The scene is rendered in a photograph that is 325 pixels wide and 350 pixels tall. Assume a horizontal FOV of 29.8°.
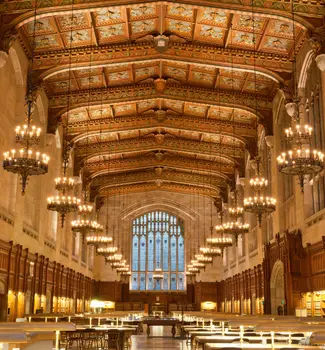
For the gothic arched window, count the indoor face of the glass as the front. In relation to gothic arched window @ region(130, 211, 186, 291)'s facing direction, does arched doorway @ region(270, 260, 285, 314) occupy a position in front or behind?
in front

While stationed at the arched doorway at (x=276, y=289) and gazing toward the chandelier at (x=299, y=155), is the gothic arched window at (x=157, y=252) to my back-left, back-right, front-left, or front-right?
back-right

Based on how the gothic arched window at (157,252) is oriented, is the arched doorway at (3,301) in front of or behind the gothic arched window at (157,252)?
in front

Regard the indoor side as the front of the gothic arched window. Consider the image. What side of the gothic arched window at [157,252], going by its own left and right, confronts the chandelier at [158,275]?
front

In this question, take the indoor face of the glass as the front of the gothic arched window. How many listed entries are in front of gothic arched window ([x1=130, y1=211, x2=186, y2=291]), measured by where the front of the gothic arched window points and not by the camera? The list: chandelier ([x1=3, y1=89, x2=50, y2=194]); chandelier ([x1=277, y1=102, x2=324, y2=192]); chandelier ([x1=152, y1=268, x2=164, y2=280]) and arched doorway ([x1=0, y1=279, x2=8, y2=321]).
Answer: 4

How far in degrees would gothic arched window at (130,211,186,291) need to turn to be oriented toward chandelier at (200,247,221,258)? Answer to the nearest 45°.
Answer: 0° — it already faces it

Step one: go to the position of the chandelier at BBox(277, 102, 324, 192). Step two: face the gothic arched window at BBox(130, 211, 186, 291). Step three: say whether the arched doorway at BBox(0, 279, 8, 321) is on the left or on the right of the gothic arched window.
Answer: left

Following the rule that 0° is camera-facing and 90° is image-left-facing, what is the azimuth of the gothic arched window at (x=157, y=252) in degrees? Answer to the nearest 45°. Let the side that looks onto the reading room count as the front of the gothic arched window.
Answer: approximately 0°

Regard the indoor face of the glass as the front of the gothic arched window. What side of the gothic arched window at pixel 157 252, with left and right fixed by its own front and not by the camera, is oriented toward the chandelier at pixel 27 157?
front
